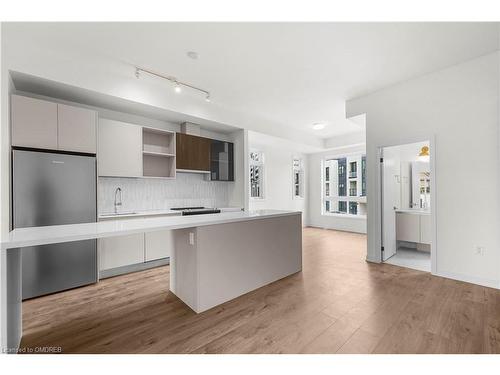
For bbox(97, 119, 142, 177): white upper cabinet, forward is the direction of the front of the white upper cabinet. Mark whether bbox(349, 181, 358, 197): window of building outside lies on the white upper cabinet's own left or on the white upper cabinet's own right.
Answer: on the white upper cabinet's own left

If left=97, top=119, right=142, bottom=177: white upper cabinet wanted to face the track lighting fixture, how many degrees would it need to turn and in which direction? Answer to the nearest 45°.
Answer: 0° — it already faces it

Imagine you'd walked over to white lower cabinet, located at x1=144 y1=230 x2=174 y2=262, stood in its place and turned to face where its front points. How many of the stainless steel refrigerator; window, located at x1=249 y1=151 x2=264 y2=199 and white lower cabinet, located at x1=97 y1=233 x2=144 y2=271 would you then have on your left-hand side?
1

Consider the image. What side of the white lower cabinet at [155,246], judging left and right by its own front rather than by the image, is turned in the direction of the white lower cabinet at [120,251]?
right

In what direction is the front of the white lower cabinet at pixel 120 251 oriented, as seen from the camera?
facing the viewer and to the right of the viewer

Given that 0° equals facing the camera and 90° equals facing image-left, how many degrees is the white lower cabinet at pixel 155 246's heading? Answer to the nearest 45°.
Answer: approximately 315°

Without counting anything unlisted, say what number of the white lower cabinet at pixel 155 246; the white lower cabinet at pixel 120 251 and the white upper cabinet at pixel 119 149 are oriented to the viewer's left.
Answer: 0

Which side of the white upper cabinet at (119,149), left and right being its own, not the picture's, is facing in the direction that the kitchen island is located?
front

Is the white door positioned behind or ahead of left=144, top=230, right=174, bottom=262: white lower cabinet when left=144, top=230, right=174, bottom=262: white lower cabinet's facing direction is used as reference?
ahead
